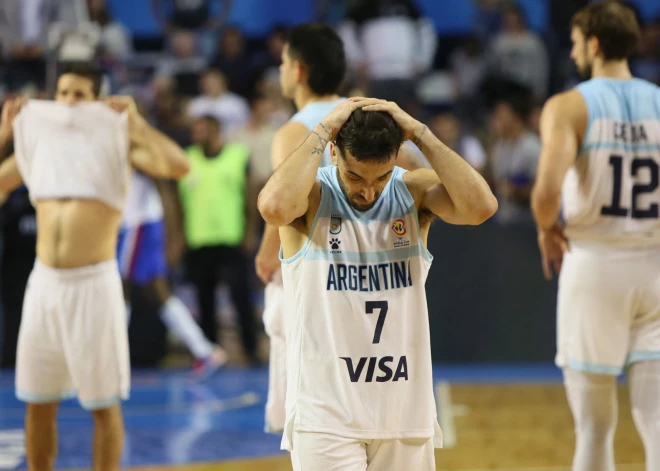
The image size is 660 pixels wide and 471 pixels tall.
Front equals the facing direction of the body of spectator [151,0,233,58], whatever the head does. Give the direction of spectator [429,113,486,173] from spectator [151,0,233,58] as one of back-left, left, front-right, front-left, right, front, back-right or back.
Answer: front-left

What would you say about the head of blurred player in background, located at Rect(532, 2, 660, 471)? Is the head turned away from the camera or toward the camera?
away from the camera

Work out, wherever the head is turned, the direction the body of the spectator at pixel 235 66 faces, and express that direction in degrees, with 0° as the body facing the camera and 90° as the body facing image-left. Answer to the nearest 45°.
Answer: approximately 0°

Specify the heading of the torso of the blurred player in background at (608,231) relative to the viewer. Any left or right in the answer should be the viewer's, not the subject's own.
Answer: facing away from the viewer and to the left of the viewer

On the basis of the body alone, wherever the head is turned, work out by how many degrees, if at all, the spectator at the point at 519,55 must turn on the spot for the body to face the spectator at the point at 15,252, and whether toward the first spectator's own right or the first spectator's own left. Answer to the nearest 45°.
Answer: approximately 45° to the first spectator's own right

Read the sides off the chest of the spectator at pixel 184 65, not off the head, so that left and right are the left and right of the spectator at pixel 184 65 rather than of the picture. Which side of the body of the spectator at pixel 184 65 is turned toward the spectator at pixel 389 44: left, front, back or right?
left

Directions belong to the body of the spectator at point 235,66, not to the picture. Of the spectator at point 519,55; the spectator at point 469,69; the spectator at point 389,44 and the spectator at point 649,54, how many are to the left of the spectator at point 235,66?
4

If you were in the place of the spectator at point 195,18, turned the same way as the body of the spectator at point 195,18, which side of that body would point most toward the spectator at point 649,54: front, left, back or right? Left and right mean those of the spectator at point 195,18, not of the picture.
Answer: left
